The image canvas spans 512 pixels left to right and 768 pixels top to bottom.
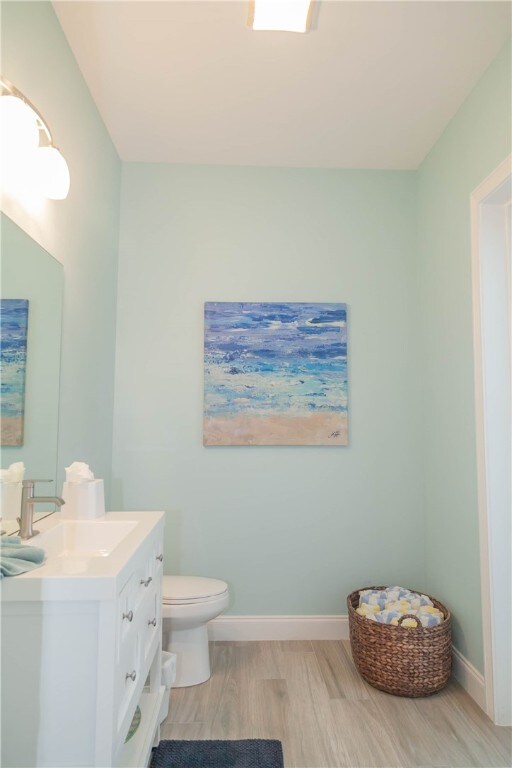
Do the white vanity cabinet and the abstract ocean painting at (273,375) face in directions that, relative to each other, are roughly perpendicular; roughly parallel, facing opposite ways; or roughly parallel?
roughly perpendicular

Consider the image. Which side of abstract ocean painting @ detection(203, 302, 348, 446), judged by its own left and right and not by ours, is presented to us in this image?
front

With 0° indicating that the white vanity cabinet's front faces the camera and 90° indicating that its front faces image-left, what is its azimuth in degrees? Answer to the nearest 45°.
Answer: approximately 270°

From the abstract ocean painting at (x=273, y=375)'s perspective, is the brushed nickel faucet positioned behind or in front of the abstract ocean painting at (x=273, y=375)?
in front

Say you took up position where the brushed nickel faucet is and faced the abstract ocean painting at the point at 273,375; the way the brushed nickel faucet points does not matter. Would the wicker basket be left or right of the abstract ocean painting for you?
right

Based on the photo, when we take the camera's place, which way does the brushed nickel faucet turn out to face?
facing to the right of the viewer

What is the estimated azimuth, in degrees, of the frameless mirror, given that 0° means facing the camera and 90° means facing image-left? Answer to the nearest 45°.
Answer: approximately 270°

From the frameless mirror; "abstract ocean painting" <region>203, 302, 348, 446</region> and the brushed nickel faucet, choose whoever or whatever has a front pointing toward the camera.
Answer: the abstract ocean painting
